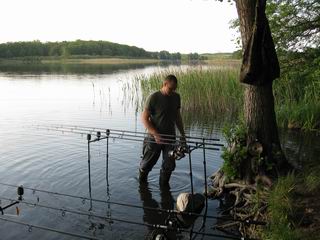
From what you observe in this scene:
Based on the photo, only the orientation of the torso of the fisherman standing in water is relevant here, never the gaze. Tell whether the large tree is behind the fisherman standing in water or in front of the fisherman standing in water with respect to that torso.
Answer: in front

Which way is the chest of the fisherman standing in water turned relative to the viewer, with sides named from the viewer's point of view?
facing the viewer and to the right of the viewer
